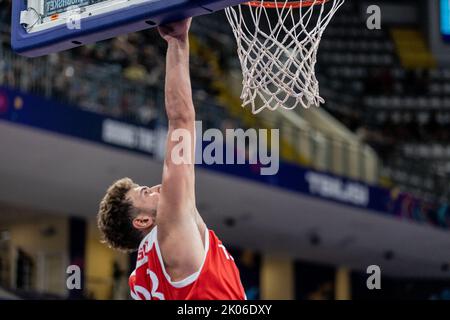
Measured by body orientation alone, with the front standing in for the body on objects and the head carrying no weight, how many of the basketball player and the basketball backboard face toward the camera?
0

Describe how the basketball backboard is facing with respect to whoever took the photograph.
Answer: facing away from the viewer and to the right of the viewer
